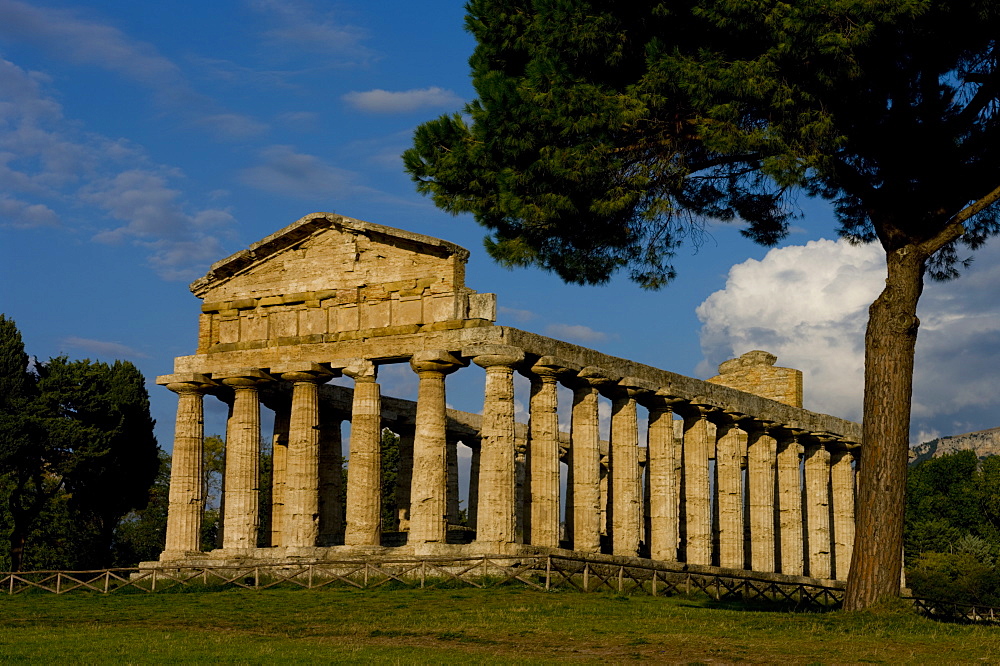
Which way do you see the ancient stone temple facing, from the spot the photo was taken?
facing the viewer and to the left of the viewer

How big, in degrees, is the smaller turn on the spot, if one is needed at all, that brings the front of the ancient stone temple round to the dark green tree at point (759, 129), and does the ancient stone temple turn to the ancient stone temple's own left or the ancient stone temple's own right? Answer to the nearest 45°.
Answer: approximately 90° to the ancient stone temple's own left
